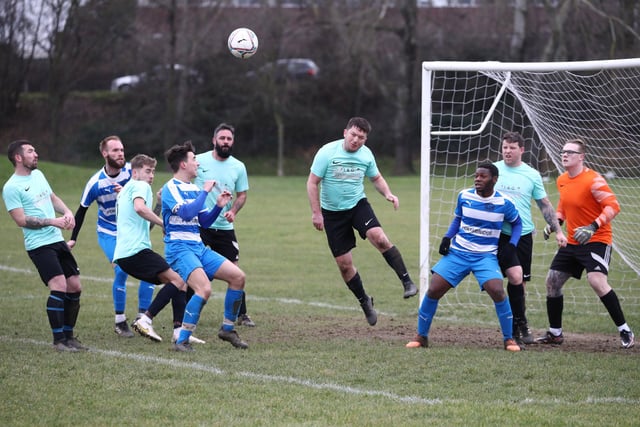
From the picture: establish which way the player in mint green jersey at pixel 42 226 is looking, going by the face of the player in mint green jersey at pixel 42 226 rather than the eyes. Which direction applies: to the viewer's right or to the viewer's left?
to the viewer's right

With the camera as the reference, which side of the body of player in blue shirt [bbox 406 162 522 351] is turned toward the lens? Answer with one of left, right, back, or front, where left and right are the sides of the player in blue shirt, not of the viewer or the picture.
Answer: front

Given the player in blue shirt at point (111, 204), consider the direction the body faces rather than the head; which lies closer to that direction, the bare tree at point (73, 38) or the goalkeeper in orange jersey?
the goalkeeper in orange jersey

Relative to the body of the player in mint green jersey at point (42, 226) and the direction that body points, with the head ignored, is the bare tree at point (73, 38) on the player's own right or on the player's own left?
on the player's own left

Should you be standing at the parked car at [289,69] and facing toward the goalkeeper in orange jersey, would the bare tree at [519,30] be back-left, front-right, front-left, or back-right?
front-left

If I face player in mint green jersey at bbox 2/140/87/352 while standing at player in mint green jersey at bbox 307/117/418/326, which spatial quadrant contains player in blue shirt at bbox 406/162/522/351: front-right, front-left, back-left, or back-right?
back-left

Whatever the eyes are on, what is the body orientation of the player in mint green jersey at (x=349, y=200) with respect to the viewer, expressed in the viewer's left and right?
facing the viewer

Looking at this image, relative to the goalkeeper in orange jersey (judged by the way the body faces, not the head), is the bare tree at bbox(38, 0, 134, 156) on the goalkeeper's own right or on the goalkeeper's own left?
on the goalkeeper's own right

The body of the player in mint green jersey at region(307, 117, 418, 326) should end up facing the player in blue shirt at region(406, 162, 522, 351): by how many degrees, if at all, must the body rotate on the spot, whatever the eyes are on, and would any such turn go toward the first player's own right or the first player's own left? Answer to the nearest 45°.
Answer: approximately 45° to the first player's own left

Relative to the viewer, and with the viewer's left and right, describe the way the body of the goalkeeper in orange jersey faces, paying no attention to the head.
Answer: facing the viewer and to the left of the viewer

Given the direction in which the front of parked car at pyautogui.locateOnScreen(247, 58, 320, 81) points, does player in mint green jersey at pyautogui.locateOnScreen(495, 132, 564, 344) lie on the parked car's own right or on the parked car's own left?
on the parked car's own left

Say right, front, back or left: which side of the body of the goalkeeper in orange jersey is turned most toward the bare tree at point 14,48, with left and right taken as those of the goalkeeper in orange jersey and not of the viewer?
right

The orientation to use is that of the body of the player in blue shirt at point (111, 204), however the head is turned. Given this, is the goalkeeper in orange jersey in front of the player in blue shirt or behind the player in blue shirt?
in front

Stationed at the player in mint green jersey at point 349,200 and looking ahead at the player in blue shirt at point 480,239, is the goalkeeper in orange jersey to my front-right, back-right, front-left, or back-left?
front-left

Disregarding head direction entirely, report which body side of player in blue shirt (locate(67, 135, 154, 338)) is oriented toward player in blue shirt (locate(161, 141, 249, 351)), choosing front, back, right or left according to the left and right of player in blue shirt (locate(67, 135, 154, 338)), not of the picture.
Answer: front

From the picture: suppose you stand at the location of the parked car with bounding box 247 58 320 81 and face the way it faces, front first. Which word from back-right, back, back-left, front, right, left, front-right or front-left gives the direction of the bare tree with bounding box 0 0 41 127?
front

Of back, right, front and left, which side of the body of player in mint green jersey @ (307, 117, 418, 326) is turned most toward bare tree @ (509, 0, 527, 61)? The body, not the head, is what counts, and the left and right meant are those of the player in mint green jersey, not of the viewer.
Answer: back

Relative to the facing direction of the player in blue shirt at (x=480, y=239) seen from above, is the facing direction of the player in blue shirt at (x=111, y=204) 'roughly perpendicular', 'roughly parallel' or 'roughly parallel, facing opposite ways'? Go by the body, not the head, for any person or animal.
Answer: roughly perpendicular

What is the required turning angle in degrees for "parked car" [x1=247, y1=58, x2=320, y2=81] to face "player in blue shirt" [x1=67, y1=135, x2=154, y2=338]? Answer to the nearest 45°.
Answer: approximately 90° to its left

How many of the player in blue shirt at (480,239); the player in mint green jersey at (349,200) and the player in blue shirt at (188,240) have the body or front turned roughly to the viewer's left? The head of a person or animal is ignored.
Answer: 0
